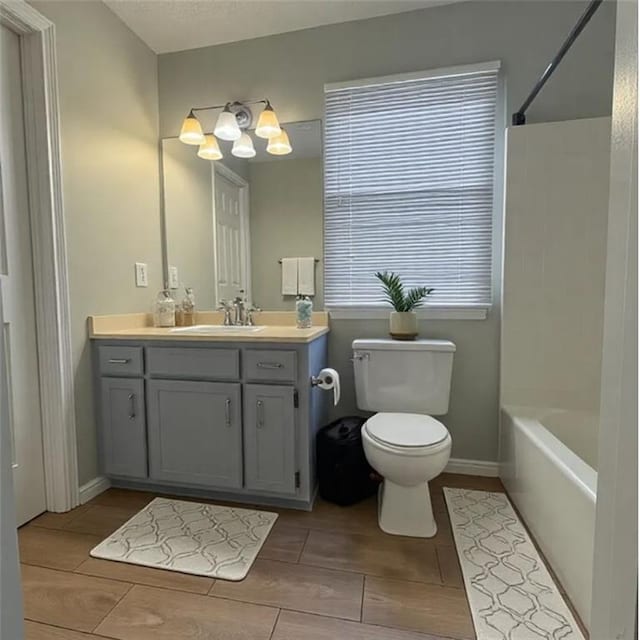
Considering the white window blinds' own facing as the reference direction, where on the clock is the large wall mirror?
The large wall mirror is roughly at 3 o'clock from the white window blinds.

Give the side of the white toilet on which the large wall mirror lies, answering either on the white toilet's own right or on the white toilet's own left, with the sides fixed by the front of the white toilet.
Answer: on the white toilet's own right

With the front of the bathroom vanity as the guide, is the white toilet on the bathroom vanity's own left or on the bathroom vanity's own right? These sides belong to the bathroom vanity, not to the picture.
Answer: on the bathroom vanity's own left

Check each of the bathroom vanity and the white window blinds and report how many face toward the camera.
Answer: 2

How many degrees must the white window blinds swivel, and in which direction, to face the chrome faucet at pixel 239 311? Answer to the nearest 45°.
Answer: approximately 90° to its right

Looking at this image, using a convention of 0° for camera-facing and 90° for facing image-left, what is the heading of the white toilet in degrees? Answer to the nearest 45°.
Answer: approximately 0°

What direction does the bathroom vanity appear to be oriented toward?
toward the camera

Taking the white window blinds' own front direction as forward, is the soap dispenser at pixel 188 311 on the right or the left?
on its right

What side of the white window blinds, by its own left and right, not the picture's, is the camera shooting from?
front

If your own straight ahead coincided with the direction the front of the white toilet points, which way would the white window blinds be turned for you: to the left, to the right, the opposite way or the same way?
the same way

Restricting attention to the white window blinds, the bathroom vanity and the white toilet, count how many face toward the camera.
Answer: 3
